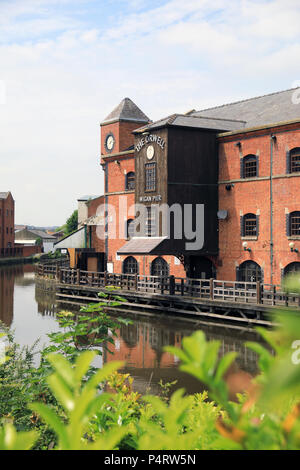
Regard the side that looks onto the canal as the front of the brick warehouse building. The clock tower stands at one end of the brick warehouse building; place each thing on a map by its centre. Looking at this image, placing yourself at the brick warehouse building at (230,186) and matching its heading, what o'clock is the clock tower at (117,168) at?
The clock tower is roughly at 3 o'clock from the brick warehouse building.

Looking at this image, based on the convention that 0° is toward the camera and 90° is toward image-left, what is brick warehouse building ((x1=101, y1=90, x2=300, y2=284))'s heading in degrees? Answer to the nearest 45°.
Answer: approximately 45°

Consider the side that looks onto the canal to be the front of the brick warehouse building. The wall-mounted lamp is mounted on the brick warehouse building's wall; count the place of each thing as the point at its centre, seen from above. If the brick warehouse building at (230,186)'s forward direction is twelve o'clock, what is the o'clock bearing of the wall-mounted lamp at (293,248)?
The wall-mounted lamp is roughly at 9 o'clock from the brick warehouse building.
